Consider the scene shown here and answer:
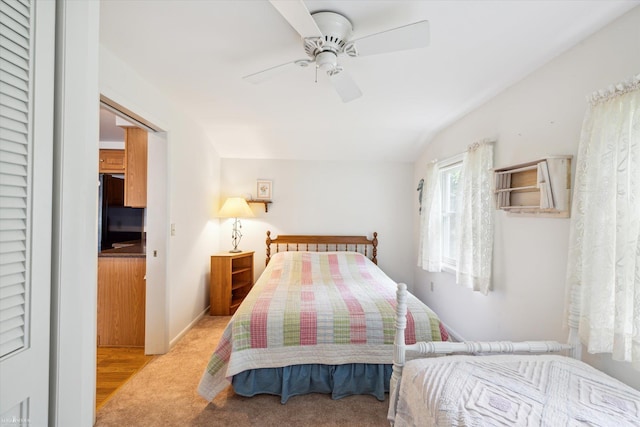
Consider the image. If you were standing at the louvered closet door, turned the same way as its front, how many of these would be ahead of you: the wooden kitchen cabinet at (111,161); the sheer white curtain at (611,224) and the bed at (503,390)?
2

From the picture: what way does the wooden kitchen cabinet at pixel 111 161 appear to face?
toward the camera

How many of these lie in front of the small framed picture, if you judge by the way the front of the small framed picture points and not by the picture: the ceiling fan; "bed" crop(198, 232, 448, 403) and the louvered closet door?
3

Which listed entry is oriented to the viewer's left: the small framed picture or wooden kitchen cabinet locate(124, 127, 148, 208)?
the wooden kitchen cabinet

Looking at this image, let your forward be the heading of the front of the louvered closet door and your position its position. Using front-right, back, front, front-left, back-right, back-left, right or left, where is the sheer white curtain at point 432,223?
front-left

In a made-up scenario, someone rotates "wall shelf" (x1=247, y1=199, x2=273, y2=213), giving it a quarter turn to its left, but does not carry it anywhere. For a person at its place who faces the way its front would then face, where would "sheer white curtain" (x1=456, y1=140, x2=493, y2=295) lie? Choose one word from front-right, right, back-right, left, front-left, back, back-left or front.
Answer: front-right

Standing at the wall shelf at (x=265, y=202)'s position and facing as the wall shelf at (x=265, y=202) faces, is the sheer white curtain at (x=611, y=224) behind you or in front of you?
in front

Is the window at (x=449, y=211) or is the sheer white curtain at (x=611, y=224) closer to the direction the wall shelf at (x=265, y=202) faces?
the sheer white curtain

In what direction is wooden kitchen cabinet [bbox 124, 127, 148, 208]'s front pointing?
to the viewer's left

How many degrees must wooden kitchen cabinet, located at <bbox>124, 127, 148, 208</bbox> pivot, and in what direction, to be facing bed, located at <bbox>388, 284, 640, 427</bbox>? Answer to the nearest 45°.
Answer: approximately 135° to its left

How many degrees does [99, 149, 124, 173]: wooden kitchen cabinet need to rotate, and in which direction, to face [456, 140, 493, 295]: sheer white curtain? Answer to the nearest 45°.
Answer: approximately 45° to its left

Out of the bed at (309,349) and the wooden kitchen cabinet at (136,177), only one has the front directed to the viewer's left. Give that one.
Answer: the wooden kitchen cabinet

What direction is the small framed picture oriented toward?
toward the camera

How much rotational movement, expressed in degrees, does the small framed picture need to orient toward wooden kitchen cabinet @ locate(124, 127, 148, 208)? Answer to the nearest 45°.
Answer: approximately 45° to its right

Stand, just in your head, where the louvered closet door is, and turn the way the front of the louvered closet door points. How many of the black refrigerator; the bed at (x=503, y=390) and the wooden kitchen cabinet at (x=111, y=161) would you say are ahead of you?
1
